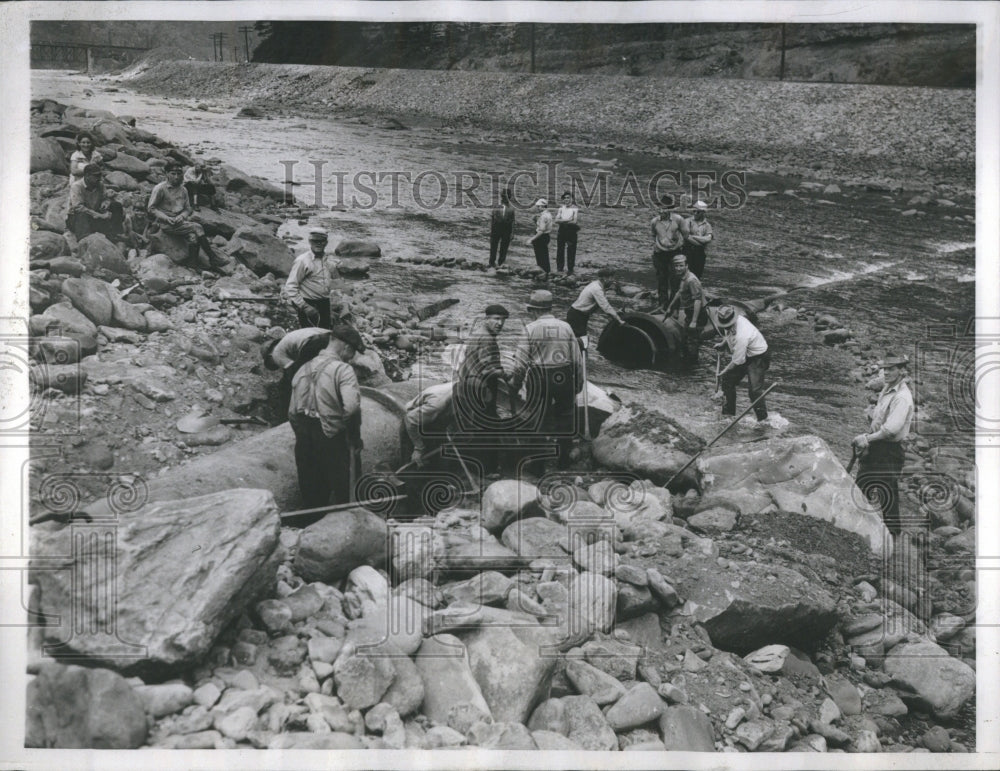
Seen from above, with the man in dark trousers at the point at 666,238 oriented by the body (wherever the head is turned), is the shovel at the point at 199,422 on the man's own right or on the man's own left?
on the man's own right

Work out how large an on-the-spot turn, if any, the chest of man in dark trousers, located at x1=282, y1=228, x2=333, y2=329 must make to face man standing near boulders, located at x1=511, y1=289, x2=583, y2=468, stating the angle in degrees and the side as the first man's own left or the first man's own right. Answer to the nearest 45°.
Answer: approximately 45° to the first man's own left

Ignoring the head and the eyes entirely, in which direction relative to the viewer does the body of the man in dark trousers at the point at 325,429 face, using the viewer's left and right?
facing away from the viewer and to the right of the viewer

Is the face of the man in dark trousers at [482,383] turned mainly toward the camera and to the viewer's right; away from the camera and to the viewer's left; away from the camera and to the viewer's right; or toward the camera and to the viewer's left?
toward the camera and to the viewer's right

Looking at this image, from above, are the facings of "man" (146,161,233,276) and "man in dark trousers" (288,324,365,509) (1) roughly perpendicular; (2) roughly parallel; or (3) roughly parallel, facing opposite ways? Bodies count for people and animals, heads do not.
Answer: roughly perpendicular

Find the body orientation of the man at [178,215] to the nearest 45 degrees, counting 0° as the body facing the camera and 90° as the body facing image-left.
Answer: approximately 315°

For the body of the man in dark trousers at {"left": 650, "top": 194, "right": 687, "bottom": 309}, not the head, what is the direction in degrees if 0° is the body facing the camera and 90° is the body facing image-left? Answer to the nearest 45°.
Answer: approximately 0°

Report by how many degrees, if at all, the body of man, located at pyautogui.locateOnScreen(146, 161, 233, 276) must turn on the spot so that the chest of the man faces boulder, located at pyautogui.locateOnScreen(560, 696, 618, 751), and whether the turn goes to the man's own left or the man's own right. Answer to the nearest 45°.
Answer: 0° — they already face it
